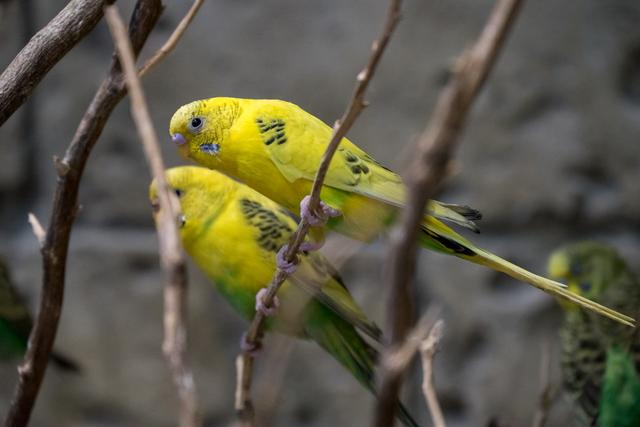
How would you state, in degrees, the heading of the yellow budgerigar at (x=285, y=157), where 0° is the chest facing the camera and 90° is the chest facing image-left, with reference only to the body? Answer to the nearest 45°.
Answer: approximately 90°

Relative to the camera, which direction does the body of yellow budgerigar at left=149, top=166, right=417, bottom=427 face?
to the viewer's left

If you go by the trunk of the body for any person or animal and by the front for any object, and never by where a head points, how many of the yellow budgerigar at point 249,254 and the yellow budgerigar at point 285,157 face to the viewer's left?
2

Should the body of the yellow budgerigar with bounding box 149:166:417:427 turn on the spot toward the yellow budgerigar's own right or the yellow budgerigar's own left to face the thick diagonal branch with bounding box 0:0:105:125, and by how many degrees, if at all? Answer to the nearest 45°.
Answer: approximately 45° to the yellow budgerigar's own left

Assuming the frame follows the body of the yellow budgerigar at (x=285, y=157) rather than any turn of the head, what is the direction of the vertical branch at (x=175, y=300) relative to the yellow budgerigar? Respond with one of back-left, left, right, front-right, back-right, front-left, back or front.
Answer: left
